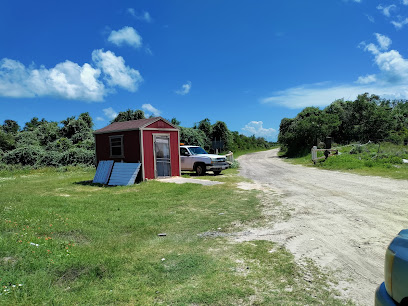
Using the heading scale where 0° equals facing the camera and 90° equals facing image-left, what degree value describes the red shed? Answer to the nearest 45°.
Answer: approximately 315°

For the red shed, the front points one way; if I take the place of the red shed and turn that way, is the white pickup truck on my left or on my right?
on my left

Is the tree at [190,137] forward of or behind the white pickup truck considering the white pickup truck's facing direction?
behind

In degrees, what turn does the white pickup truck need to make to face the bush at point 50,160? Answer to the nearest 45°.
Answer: approximately 180°

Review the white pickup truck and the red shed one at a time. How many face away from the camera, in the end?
0

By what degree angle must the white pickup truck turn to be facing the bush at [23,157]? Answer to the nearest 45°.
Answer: approximately 180°

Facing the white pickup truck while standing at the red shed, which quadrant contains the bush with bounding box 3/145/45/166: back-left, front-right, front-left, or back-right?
back-left

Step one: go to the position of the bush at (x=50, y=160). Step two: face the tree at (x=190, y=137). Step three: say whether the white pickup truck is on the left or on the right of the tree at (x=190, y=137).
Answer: right

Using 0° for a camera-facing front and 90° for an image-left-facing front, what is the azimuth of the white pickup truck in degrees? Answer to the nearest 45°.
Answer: approximately 315°

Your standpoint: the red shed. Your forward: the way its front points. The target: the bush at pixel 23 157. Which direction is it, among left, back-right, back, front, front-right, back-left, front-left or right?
back

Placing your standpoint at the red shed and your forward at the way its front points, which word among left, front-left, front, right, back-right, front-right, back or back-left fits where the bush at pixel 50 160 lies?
back
